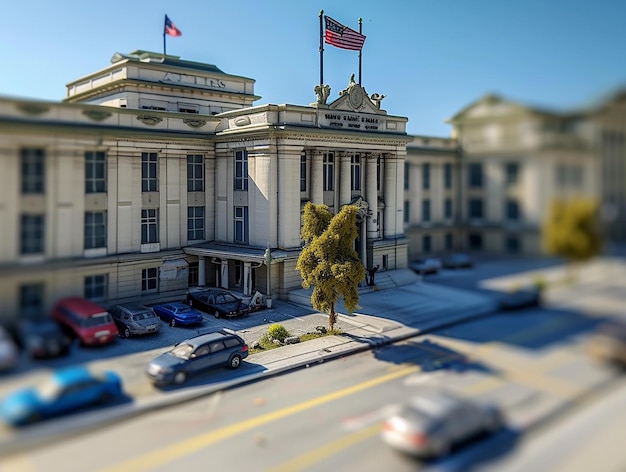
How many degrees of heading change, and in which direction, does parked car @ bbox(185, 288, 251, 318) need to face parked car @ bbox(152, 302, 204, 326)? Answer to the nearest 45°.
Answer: approximately 45° to its right

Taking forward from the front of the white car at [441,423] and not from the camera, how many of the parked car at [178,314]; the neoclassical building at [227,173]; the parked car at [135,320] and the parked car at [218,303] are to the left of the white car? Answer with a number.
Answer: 4

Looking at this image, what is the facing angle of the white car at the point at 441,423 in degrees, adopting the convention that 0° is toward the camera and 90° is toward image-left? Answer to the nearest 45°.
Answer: approximately 225°

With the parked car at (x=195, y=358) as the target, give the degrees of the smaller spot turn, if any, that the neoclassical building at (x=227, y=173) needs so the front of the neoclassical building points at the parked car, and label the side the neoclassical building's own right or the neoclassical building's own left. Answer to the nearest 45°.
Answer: approximately 45° to the neoclassical building's own right

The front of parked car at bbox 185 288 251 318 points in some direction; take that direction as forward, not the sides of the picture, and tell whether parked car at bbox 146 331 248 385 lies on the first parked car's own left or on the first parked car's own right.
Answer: on the first parked car's own right

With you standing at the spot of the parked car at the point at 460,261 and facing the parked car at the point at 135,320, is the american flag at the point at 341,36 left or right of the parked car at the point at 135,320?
right
